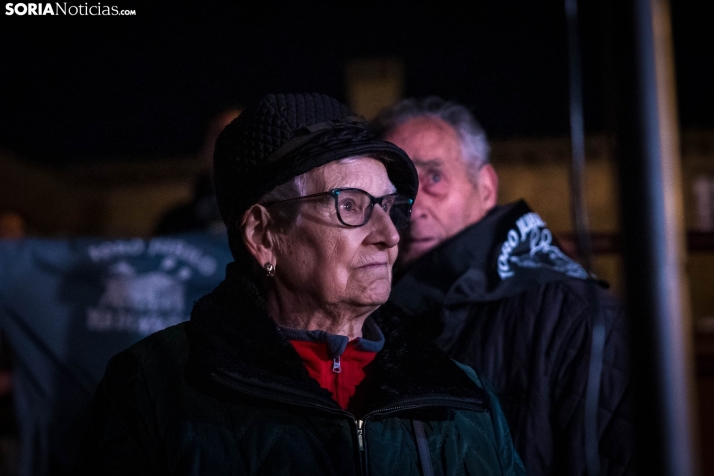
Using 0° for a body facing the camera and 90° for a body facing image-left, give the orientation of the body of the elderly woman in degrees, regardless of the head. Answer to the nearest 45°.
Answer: approximately 315°

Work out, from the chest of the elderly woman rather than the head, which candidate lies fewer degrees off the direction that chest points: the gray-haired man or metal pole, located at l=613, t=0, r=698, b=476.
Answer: the metal pole

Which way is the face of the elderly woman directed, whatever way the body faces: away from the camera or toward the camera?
toward the camera

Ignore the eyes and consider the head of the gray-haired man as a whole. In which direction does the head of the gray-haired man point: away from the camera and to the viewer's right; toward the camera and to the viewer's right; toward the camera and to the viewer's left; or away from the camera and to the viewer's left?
toward the camera and to the viewer's left

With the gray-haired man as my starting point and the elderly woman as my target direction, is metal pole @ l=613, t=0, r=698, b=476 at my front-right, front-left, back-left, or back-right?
front-left

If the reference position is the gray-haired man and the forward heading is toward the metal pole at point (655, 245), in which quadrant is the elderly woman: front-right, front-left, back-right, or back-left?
front-right

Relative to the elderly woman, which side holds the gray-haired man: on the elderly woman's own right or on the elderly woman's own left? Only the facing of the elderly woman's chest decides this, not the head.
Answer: on the elderly woman's own left

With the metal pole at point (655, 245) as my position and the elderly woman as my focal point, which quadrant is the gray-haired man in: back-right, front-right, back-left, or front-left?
front-right

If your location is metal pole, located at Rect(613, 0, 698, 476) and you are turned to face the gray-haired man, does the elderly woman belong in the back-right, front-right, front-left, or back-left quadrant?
front-left
